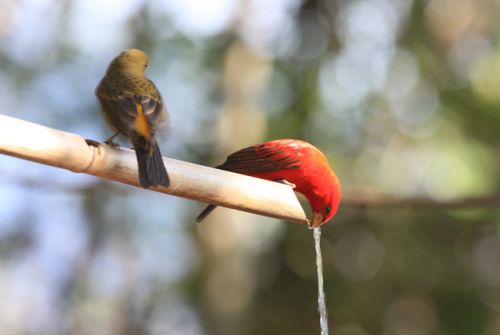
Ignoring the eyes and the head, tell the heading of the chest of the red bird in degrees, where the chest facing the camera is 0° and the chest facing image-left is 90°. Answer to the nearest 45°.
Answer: approximately 270°

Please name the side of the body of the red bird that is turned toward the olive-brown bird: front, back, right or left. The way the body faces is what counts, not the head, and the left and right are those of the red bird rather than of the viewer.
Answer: back
